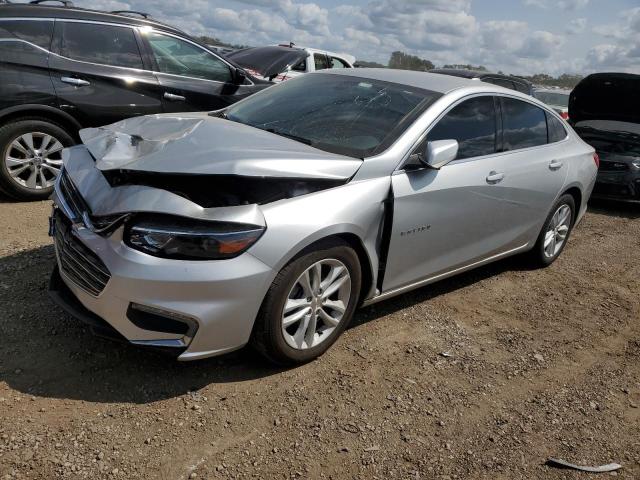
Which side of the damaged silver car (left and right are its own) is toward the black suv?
right

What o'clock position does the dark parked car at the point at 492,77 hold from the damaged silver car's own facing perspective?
The dark parked car is roughly at 5 o'clock from the damaged silver car.

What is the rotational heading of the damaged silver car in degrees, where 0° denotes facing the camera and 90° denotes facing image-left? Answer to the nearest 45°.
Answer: approximately 45°

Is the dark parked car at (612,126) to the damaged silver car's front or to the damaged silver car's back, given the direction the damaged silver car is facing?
to the back
